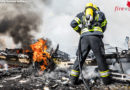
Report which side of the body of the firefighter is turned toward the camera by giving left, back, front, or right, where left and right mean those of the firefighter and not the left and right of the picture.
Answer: back
